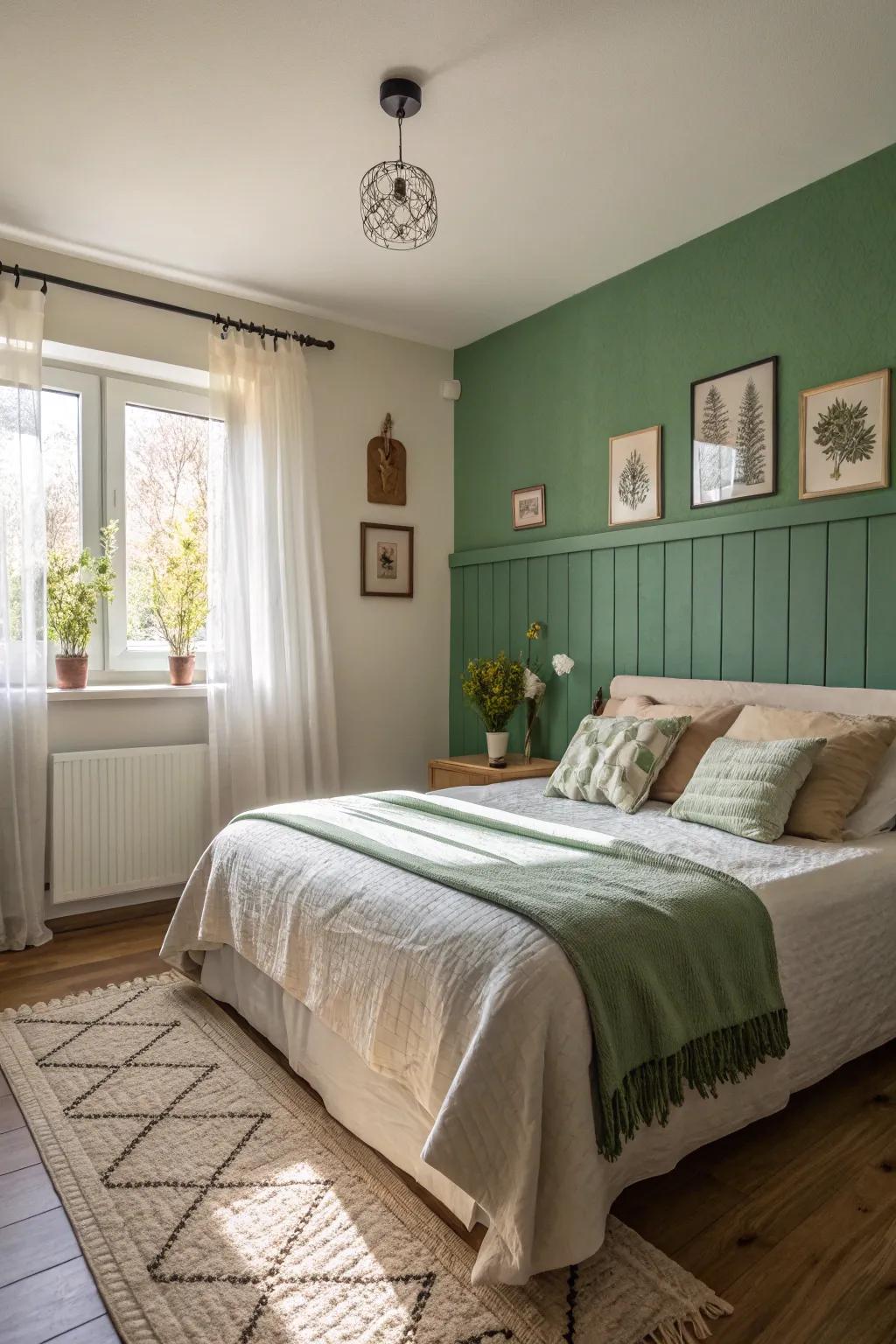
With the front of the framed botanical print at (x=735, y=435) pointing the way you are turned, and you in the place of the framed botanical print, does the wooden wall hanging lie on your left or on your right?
on your right

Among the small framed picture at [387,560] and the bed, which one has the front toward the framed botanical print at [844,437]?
the small framed picture

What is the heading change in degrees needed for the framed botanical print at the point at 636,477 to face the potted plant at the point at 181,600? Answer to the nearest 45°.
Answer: approximately 45° to its right

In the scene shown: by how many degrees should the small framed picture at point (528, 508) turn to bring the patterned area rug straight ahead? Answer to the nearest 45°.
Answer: approximately 45° to its left

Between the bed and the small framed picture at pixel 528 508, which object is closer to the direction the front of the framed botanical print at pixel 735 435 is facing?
the bed

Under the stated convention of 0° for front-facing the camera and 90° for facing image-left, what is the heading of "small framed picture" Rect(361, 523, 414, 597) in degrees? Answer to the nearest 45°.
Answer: approximately 315°

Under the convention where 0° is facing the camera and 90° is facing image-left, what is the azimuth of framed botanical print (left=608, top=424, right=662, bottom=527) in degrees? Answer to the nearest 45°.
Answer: approximately 45°
